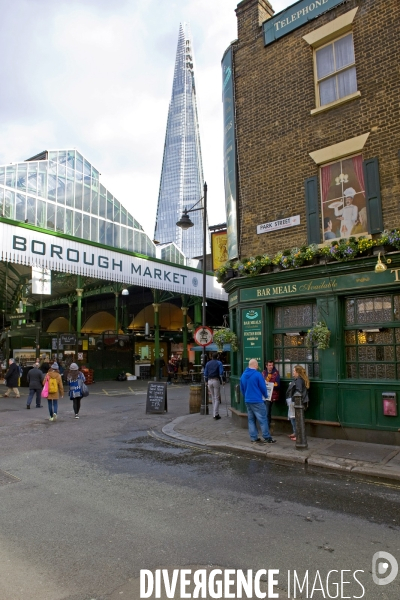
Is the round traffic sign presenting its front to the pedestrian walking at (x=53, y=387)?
no

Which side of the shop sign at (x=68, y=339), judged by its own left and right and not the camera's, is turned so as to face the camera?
front

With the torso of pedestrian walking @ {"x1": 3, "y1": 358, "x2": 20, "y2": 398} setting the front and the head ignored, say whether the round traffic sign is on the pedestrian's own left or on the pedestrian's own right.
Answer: on the pedestrian's own left

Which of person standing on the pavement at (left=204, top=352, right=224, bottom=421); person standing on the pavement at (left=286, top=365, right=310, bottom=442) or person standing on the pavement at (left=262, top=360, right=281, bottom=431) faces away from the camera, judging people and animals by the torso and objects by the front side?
person standing on the pavement at (left=204, top=352, right=224, bottom=421)

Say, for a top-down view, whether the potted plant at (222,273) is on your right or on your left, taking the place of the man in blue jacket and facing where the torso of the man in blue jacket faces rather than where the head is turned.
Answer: on your left

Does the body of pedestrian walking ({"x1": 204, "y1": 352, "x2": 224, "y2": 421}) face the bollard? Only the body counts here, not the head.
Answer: no

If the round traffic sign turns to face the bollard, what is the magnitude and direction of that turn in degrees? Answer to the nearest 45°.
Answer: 0° — it already faces it

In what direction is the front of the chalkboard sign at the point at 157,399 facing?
toward the camera

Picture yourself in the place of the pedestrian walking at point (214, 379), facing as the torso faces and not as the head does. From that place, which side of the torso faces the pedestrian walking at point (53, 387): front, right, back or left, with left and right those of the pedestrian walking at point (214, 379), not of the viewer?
left

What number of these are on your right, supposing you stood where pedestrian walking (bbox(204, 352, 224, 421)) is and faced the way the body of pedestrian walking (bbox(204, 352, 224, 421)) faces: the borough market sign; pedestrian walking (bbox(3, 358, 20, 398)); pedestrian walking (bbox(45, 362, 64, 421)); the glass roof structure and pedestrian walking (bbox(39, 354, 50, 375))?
0

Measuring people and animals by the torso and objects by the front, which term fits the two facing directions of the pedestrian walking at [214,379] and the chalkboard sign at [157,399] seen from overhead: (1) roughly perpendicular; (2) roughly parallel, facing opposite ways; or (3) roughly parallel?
roughly parallel, facing opposite ways

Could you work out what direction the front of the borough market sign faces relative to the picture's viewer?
facing the viewer and to the right of the viewer

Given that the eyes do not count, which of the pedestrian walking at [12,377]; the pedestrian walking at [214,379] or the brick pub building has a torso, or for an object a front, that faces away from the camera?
the pedestrian walking at [214,379]
